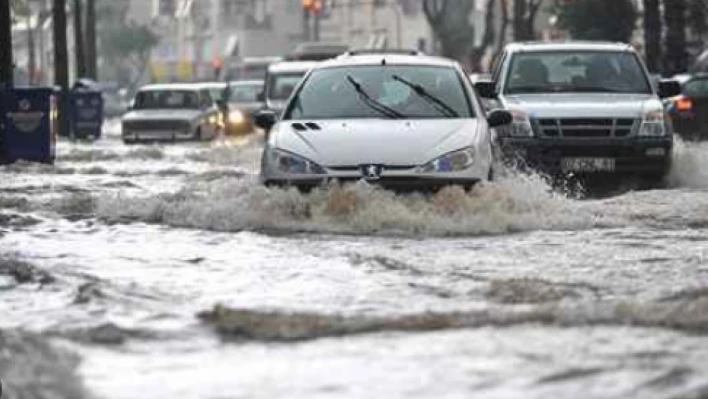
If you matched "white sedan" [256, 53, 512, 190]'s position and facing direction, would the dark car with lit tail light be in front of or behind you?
behind

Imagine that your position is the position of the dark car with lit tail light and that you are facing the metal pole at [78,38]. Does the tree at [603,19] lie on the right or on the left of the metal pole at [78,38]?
right

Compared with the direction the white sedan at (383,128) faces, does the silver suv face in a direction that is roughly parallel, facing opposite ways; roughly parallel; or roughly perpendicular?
roughly parallel

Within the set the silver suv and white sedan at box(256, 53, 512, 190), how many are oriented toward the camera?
2

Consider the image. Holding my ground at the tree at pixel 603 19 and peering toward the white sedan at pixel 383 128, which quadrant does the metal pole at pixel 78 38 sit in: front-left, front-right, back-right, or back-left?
front-right

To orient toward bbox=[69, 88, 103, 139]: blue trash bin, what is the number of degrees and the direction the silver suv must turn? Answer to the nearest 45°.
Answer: approximately 135° to its right

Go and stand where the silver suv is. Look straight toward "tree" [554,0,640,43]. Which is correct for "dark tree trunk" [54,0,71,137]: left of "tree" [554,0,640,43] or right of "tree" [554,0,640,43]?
left

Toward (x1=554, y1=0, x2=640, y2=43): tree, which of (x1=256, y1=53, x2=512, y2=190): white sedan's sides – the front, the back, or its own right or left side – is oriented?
back

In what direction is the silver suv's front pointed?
toward the camera

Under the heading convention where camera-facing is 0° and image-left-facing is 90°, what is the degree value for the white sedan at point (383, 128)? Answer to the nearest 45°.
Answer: approximately 0°
